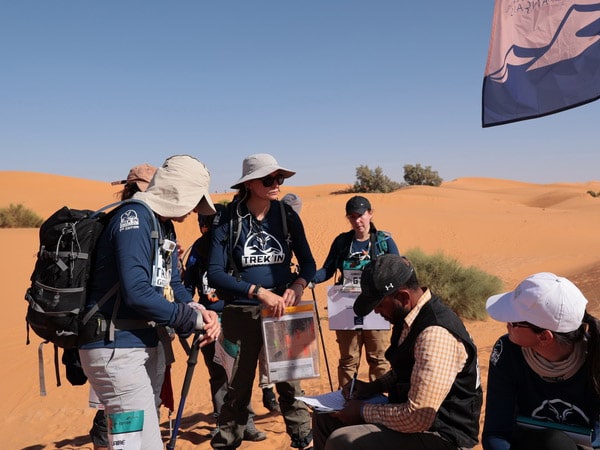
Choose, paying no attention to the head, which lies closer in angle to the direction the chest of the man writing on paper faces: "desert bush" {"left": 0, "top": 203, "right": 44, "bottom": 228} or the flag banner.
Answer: the desert bush

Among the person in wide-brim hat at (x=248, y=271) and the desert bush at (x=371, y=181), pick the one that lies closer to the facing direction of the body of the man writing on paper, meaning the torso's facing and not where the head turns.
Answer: the person in wide-brim hat

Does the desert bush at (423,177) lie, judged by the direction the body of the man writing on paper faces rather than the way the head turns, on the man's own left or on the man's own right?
on the man's own right

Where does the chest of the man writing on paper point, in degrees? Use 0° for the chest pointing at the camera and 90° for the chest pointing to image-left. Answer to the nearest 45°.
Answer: approximately 90°

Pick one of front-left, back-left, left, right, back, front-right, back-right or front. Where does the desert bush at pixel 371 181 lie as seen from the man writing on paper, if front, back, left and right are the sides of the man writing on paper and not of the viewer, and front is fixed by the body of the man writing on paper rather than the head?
right

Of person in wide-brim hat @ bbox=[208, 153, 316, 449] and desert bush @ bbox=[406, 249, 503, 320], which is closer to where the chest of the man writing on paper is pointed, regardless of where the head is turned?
the person in wide-brim hat

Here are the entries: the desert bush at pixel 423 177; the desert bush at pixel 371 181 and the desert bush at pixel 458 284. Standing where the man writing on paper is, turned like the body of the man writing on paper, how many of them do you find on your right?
3

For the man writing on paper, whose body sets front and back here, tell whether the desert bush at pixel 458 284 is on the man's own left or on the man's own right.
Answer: on the man's own right

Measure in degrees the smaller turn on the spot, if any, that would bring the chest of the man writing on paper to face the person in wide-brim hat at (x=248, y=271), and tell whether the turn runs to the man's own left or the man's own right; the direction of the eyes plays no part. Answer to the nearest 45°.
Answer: approximately 45° to the man's own right
